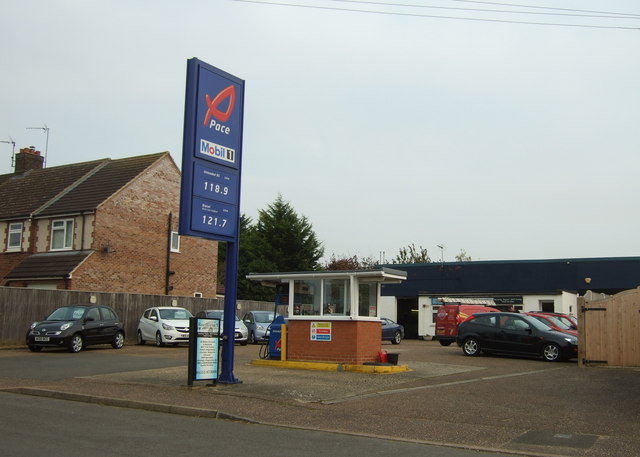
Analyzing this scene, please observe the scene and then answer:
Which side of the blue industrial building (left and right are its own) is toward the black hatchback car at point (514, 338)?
front

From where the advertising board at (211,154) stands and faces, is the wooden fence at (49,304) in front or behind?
behind

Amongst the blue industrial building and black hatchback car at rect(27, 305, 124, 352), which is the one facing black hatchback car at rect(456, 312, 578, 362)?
the blue industrial building

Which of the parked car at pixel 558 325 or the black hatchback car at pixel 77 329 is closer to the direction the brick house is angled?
the black hatchback car

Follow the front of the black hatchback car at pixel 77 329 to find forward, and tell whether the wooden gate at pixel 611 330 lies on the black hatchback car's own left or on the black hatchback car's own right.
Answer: on the black hatchback car's own left

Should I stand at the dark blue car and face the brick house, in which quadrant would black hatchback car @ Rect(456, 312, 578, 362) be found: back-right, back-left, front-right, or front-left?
back-left

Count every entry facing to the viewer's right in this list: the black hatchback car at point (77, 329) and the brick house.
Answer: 0

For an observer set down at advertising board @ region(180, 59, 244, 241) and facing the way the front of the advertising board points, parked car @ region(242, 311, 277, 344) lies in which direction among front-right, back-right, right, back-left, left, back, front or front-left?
back-left

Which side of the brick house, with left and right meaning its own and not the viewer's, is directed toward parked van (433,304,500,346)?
left
